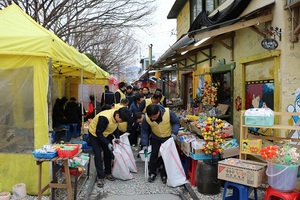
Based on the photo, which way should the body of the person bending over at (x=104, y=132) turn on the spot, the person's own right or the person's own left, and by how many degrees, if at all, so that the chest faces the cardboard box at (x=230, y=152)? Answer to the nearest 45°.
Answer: approximately 45° to the person's own left

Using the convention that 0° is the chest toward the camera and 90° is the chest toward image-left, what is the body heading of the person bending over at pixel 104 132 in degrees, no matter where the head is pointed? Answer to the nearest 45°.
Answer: approximately 315°

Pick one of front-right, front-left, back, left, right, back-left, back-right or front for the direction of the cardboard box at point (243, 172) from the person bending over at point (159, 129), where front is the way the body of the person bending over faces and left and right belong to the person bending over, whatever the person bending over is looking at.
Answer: front-left

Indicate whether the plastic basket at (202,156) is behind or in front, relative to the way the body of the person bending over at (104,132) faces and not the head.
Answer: in front

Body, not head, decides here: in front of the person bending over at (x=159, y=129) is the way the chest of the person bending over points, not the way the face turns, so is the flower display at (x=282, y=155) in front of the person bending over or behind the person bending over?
in front

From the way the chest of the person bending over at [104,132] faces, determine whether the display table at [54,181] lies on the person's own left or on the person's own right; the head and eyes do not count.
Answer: on the person's own right

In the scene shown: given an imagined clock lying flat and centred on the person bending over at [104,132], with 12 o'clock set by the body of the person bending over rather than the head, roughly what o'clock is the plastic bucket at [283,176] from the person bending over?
The plastic bucket is roughly at 12 o'clock from the person bending over.

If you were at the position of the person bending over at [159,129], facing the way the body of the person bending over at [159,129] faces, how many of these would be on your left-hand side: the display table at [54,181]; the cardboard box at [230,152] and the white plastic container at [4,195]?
1

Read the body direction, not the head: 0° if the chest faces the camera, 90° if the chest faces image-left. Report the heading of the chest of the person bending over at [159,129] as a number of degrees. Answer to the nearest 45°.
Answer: approximately 0°

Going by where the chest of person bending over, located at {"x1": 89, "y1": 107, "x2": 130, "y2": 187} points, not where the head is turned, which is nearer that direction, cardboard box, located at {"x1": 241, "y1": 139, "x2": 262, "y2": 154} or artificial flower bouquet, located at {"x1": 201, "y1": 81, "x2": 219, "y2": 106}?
the cardboard box

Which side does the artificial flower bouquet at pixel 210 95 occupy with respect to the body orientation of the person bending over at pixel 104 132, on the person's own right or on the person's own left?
on the person's own left

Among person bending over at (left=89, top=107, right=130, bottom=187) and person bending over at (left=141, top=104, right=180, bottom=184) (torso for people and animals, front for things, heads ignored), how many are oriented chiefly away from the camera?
0

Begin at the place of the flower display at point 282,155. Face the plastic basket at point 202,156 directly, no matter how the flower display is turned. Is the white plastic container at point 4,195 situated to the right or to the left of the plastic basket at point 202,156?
left

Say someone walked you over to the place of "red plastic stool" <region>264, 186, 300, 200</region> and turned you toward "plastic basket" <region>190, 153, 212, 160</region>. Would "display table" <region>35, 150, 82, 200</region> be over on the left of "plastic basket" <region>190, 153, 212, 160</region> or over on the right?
left
